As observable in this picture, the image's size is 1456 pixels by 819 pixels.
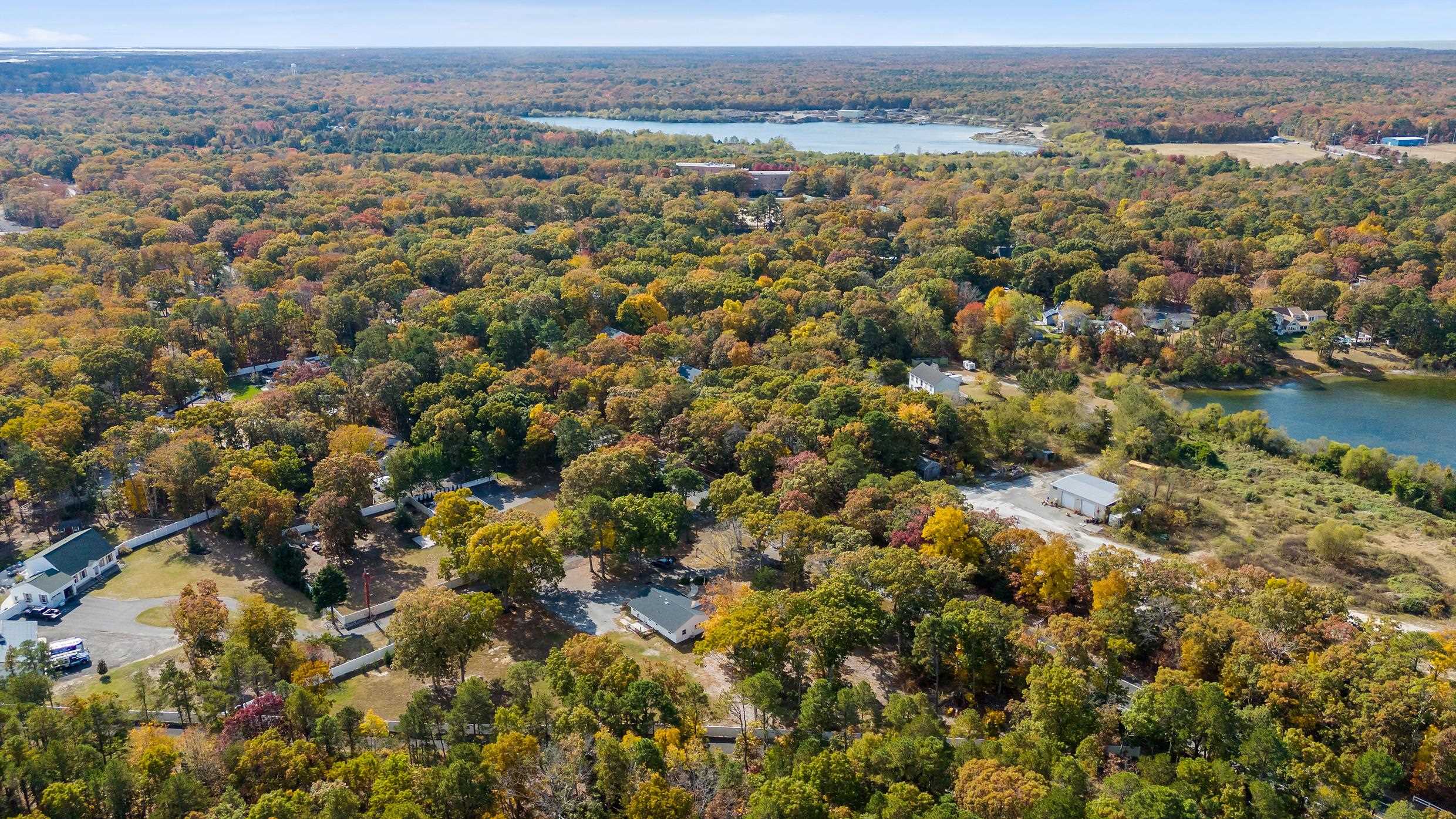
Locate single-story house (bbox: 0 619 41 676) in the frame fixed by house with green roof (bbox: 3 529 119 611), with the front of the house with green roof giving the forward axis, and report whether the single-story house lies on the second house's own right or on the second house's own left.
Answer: on the second house's own right

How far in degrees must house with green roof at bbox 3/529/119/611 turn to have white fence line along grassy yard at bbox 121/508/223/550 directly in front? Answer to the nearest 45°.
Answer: approximately 90° to its left

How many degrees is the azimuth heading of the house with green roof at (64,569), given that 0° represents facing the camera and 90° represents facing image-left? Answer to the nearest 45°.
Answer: approximately 315°

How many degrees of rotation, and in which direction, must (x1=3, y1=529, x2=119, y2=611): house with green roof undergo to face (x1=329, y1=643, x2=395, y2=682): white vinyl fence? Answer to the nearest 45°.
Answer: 0° — it already faces it

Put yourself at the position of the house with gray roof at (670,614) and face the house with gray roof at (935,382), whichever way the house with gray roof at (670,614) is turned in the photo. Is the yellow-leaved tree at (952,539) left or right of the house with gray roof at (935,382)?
right
